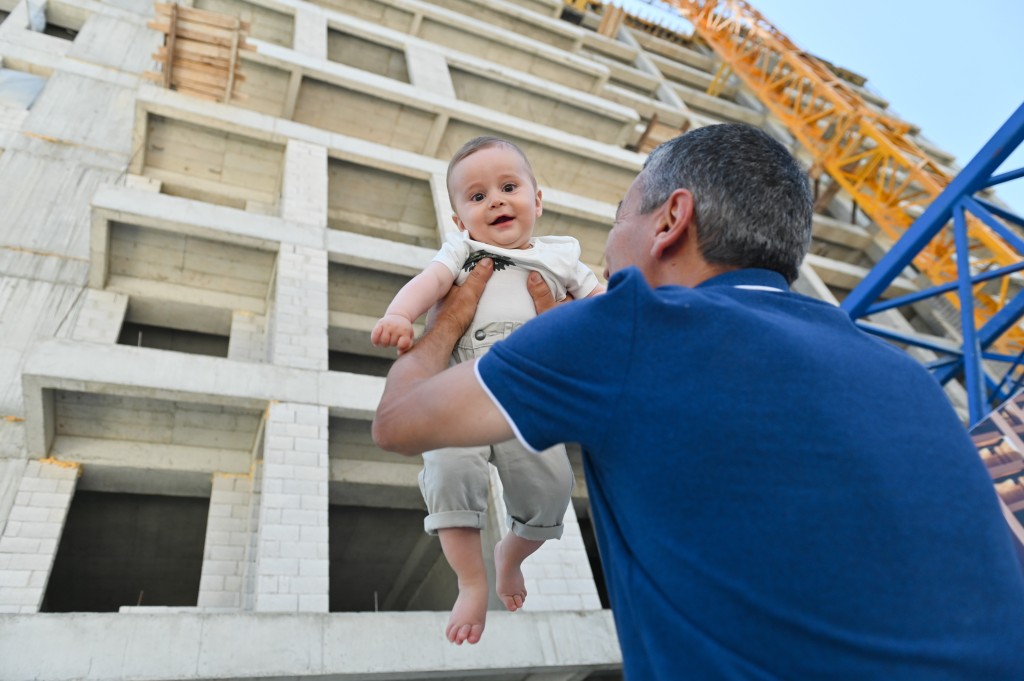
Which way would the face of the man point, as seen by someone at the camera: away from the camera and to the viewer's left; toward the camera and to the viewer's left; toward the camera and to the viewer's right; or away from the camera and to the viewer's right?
away from the camera and to the viewer's left

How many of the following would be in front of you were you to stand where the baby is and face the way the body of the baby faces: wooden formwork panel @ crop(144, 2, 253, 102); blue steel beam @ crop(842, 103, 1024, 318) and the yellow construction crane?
0

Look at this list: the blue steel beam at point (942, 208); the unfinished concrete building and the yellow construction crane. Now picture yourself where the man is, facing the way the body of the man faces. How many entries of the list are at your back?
0

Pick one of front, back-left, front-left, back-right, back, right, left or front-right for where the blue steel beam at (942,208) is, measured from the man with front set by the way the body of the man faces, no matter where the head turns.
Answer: front-right

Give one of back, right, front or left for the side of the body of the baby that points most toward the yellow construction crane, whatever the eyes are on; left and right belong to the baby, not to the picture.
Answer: back

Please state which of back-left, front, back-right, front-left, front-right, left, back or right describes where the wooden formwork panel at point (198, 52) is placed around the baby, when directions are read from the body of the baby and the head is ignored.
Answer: back-right

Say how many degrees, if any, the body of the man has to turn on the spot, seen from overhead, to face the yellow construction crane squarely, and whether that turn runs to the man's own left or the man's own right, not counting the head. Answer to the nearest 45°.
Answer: approximately 45° to the man's own right

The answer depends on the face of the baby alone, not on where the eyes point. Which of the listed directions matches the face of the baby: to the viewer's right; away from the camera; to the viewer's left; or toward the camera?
toward the camera

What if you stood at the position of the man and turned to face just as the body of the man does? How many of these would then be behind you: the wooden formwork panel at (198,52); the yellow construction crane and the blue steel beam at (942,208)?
0

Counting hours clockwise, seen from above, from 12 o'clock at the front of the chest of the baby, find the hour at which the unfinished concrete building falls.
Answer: The unfinished concrete building is roughly at 5 o'clock from the baby.

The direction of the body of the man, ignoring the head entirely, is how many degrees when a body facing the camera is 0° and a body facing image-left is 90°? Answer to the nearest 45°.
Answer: approximately 135°

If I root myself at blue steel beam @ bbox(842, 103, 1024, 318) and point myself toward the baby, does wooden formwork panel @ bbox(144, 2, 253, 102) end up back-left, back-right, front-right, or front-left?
front-right

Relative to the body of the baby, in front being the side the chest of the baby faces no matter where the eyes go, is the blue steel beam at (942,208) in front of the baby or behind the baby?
behind

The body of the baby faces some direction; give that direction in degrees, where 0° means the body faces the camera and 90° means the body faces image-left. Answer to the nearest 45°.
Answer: approximately 0°

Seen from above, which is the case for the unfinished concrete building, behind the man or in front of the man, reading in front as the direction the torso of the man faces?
in front
